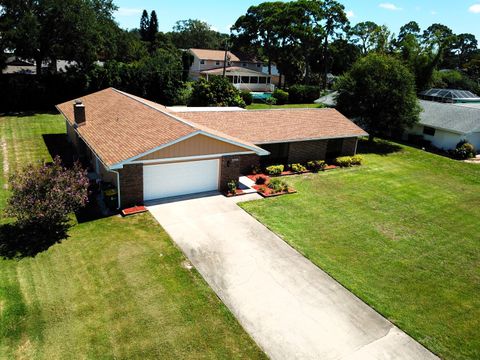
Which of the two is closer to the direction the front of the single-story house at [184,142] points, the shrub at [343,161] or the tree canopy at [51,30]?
the shrub

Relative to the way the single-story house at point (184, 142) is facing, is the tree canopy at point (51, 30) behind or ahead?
behind

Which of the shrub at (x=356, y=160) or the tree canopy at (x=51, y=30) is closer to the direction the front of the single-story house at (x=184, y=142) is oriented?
the shrub

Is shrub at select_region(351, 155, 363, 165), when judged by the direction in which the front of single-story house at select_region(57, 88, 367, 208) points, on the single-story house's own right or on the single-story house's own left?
on the single-story house's own left

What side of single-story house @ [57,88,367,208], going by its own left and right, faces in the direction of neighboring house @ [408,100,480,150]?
left

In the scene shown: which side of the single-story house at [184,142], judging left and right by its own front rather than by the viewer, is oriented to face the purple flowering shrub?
right
